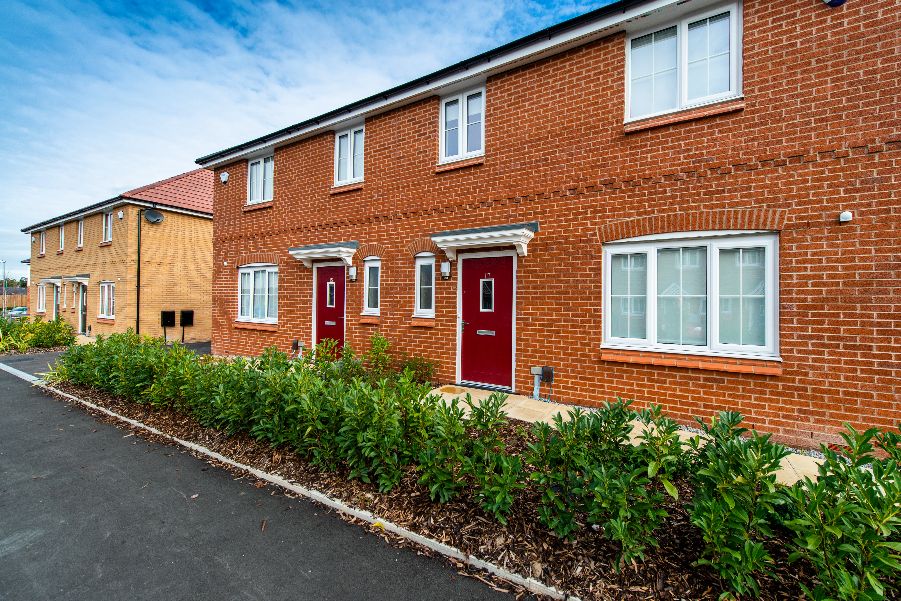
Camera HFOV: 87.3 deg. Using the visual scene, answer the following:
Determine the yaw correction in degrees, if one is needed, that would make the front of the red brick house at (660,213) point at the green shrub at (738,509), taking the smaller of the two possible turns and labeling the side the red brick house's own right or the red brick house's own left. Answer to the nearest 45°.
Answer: approximately 45° to the red brick house's own left

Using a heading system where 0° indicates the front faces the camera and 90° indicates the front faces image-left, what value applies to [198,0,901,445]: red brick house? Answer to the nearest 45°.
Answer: approximately 45°

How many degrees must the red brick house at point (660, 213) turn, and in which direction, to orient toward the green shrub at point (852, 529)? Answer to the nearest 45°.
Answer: approximately 45° to its left

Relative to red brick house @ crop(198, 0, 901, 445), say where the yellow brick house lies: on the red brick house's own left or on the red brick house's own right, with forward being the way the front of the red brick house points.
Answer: on the red brick house's own right

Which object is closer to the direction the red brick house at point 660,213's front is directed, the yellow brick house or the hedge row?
the hedge row
